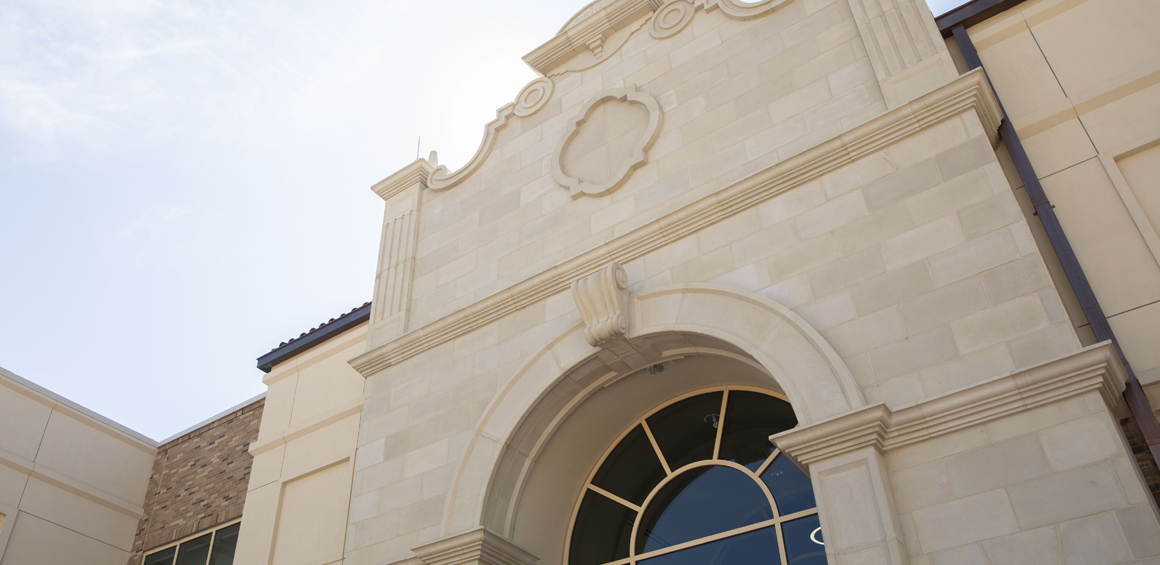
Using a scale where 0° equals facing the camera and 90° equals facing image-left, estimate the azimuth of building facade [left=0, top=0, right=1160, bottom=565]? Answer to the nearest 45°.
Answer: approximately 45°
